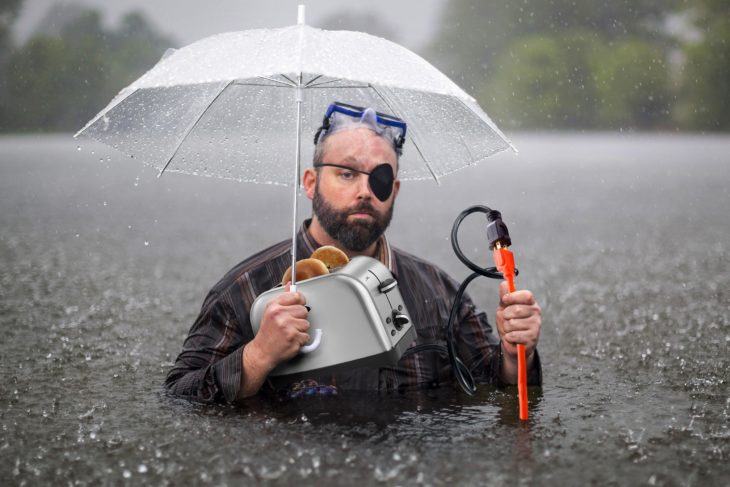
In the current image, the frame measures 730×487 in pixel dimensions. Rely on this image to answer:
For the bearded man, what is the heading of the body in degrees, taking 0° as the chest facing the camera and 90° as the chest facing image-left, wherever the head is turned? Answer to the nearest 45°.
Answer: approximately 0°
